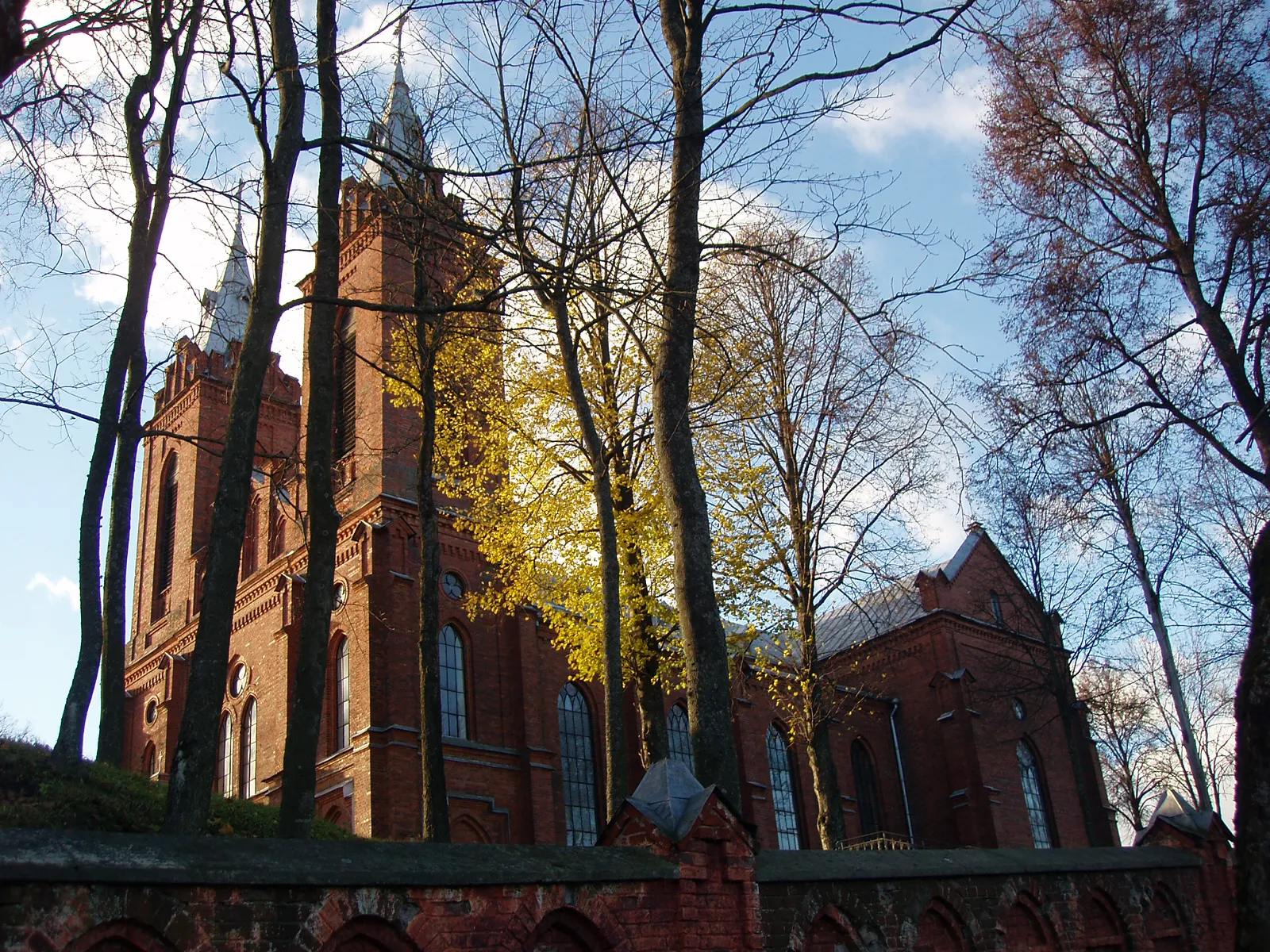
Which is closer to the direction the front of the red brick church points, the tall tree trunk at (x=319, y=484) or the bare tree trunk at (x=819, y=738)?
the tall tree trunk

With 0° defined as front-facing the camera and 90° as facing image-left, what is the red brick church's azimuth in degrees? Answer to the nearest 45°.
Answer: approximately 45°

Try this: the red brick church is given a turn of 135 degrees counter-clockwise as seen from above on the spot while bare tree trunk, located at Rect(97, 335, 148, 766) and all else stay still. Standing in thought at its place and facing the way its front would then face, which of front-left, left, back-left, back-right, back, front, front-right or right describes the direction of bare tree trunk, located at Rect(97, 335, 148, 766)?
right

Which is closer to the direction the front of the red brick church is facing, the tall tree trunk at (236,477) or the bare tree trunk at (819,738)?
the tall tree trunk

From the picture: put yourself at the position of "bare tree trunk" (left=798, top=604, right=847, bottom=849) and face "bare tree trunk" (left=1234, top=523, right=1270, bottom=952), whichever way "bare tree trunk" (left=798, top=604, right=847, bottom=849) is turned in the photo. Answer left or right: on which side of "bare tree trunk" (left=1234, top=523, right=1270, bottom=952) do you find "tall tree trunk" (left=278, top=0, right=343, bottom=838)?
right

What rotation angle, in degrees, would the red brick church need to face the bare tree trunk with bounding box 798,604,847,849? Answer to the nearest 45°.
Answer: approximately 90° to its left

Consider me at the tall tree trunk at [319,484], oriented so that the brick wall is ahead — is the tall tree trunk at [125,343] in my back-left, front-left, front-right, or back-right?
back-right

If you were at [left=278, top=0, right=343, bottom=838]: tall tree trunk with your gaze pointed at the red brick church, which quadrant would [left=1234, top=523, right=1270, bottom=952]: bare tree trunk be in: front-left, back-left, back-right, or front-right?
back-right
